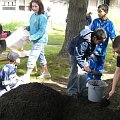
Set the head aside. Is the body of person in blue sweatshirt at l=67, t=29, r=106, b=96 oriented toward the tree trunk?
no

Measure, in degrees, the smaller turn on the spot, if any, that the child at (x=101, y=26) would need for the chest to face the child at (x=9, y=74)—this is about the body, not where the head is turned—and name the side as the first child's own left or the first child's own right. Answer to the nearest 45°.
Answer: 0° — they already face them

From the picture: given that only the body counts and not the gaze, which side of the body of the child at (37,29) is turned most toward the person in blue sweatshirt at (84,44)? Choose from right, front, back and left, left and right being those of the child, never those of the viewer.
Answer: left

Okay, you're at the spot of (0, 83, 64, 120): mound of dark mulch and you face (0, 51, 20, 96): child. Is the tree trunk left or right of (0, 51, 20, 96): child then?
right

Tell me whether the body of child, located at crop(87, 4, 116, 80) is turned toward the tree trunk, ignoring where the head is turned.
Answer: no

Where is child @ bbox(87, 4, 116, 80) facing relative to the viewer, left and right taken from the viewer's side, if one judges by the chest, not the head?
facing the viewer and to the left of the viewer

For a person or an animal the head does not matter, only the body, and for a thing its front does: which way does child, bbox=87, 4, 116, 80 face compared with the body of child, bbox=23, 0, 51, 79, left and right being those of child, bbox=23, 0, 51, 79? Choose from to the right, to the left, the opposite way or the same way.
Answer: the same way

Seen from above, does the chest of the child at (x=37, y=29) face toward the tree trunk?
no

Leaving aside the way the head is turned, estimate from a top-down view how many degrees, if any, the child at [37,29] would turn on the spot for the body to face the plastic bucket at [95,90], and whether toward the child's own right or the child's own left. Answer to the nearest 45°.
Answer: approximately 90° to the child's own left
